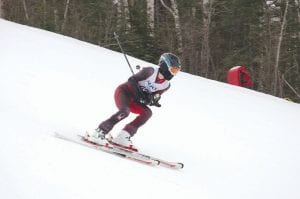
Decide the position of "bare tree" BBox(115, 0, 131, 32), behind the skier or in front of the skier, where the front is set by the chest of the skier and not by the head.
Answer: behind

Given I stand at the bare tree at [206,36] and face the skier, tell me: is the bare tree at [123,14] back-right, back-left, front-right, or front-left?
front-right

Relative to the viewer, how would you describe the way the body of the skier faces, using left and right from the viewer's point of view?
facing the viewer and to the right of the viewer

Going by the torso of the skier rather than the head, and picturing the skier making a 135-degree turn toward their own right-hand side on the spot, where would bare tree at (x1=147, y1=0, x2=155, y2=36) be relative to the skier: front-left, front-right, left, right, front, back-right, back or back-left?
right

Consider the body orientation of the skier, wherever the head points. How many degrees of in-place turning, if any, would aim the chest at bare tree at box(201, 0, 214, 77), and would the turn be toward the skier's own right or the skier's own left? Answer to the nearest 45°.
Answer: approximately 135° to the skier's own left

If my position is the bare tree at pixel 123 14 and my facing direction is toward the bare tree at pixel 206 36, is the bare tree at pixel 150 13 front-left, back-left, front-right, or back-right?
front-left

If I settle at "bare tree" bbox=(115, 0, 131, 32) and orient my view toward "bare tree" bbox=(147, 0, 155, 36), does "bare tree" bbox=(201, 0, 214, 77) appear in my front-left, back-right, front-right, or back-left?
front-right
